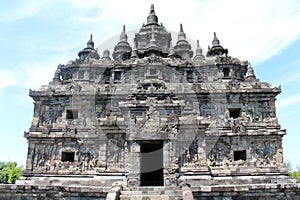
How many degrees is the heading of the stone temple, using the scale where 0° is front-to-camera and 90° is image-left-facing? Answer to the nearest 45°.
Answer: approximately 0°
